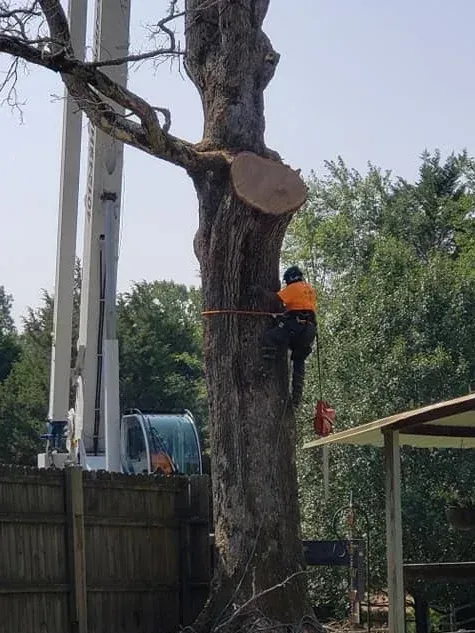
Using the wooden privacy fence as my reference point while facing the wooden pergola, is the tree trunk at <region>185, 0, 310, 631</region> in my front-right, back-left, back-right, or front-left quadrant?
front-right

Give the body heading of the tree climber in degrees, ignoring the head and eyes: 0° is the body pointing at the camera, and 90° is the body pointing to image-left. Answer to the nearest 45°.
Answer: approximately 135°
